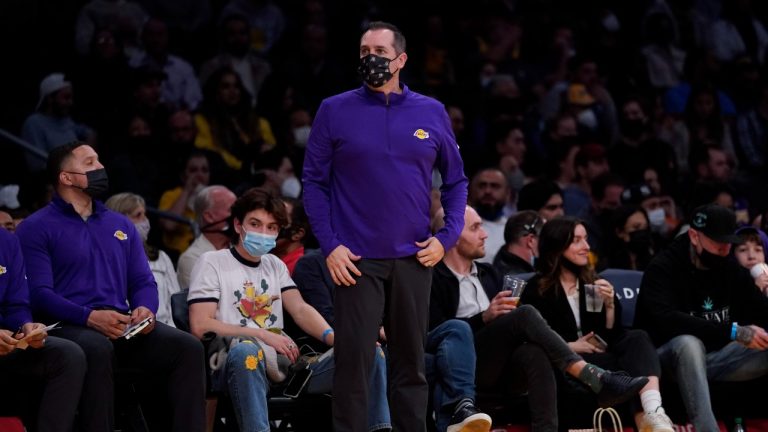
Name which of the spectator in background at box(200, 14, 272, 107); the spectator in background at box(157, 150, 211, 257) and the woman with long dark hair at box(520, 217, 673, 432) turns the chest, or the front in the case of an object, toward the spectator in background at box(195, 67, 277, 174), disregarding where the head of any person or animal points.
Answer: the spectator in background at box(200, 14, 272, 107)

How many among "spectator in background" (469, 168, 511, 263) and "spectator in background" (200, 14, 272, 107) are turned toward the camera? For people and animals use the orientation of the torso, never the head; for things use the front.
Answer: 2

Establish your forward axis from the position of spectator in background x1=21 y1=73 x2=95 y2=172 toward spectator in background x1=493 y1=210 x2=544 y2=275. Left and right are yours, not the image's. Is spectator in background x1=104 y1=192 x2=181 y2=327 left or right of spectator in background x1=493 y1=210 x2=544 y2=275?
right

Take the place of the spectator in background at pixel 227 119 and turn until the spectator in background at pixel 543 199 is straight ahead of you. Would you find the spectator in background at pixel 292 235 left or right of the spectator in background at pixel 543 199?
right

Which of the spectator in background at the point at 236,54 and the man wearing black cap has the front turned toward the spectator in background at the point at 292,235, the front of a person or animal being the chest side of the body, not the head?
the spectator in background at the point at 236,54

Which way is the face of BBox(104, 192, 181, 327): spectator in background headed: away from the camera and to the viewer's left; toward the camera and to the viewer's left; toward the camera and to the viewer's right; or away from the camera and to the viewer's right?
toward the camera and to the viewer's right

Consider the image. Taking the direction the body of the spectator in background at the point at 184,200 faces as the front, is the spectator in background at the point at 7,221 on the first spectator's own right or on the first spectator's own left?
on the first spectator's own right

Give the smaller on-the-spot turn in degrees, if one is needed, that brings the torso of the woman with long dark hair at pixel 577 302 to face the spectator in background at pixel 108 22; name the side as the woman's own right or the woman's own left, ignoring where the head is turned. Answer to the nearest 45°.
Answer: approximately 180°
